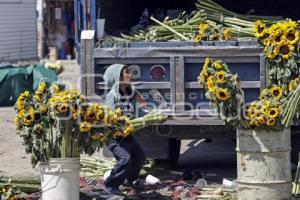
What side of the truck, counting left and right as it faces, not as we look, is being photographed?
back

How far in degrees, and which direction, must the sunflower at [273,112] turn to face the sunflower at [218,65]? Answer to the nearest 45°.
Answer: approximately 90° to its right

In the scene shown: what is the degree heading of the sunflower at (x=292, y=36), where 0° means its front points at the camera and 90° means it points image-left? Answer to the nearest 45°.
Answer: approximately 0°

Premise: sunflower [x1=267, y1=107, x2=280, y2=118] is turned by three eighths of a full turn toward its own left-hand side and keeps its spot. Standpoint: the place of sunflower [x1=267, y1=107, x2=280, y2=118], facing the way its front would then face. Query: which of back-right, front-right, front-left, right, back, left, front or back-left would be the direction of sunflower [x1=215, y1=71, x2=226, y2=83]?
back-left

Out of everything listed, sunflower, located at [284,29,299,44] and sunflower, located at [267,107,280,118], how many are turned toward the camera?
2

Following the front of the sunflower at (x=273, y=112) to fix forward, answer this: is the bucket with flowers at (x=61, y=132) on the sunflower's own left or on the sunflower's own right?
on the sunflower's own right
